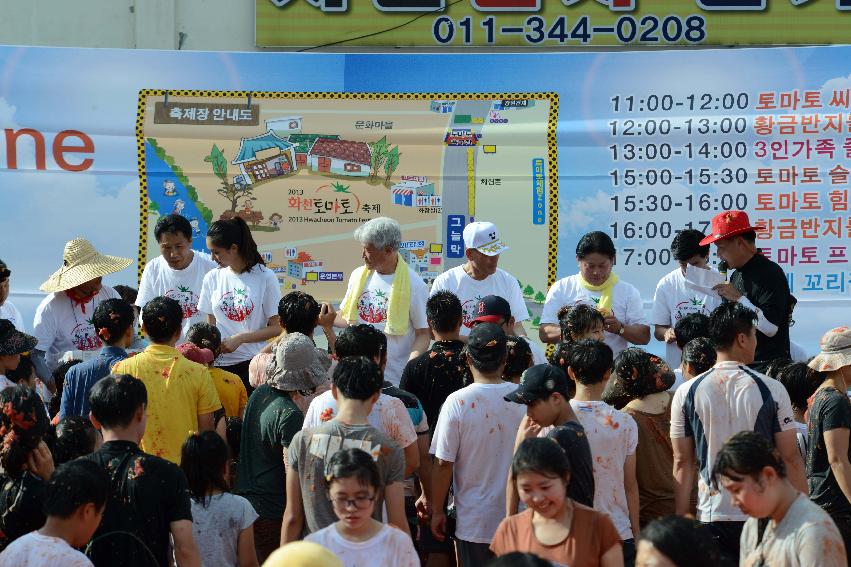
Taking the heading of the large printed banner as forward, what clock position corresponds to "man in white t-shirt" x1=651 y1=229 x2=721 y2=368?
The man in white t-shirt is roughly at 10 o'clock from the large printed banner.

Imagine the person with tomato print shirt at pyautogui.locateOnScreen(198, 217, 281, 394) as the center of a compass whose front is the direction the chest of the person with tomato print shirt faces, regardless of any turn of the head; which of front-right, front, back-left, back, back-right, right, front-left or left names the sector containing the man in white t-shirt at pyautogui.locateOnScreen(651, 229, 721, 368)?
back-left

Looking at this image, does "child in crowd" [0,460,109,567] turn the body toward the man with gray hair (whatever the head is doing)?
yes

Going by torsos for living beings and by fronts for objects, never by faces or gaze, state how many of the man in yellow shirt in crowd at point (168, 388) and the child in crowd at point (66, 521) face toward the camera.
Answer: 0

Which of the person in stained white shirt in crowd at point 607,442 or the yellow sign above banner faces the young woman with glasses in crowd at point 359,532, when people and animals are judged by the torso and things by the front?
the yellow sign above banner

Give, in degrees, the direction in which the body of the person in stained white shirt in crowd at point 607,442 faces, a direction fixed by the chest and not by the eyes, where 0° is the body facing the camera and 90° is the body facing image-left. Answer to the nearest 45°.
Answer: approximately 180°

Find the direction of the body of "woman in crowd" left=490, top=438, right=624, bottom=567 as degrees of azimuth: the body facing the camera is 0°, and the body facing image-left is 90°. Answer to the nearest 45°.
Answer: approximately 0°

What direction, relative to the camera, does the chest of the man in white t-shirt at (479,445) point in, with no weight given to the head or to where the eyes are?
away from the camera

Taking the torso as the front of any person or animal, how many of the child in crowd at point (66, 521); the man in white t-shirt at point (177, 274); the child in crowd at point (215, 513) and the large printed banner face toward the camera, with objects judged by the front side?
2

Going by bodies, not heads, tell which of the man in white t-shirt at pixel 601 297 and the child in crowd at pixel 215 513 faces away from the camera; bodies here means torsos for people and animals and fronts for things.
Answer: the child in crowd

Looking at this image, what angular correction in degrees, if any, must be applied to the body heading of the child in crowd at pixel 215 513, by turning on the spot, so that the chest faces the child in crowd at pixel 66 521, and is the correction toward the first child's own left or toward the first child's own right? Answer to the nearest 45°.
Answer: approximately 135° to the first child's own left

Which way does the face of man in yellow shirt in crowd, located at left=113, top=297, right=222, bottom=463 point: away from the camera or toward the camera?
away from the camera

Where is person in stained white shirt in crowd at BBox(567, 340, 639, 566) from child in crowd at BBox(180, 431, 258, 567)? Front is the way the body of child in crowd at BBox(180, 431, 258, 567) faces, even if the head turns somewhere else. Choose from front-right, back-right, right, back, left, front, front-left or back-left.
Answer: right

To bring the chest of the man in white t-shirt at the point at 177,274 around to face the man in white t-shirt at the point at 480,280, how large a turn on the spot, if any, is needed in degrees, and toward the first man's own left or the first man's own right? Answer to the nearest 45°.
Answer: approximately 90° to the first man's own left

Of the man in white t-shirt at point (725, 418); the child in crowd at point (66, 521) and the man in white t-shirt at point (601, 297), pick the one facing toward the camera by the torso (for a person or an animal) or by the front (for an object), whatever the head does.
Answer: the man in white t-shirt at point (601, 297)
